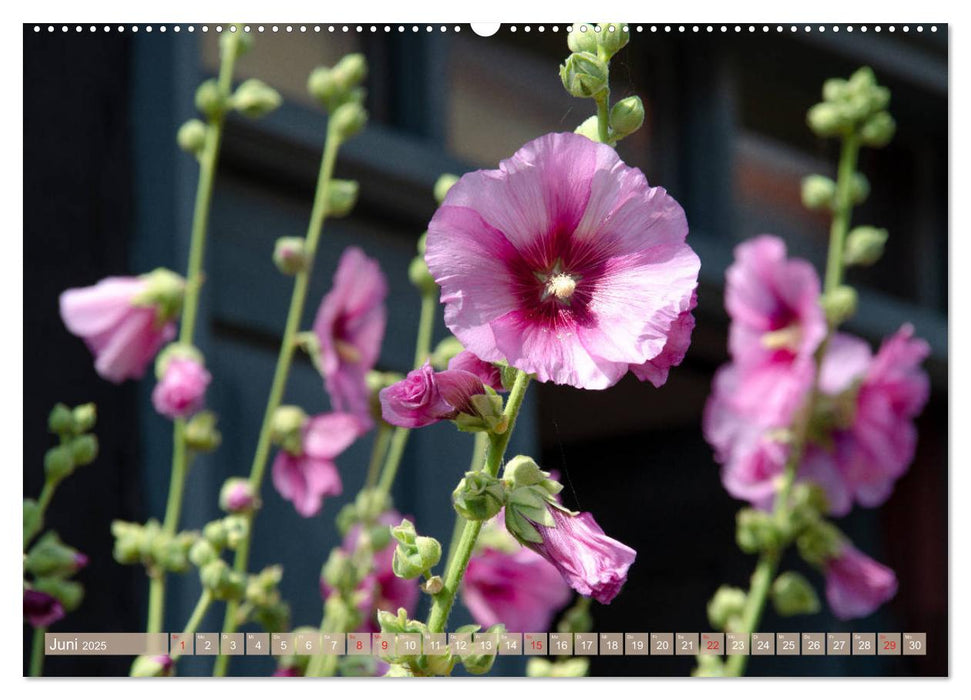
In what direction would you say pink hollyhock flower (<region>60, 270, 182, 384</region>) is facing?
to the viewer's left

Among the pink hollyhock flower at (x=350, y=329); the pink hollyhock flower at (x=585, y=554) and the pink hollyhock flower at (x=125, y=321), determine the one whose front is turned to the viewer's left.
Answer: the pink hollyhock flower at (x=125, y=321)

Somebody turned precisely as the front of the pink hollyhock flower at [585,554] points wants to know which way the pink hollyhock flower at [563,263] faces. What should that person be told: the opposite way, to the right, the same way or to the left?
to the right

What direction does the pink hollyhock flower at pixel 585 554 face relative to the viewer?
to the viewer's right

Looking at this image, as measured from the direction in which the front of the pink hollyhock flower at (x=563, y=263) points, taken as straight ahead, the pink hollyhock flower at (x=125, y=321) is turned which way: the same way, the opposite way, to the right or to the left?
to the right

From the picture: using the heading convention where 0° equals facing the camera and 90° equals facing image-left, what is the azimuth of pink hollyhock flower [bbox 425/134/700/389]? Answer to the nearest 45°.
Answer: approximately 0°

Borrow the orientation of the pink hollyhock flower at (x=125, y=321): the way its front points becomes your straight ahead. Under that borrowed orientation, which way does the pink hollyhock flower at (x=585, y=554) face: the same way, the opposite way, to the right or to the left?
the opposite way

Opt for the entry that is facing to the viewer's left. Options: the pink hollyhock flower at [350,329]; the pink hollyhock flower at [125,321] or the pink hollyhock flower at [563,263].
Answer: the pink hollyhock flower at [125,321]
